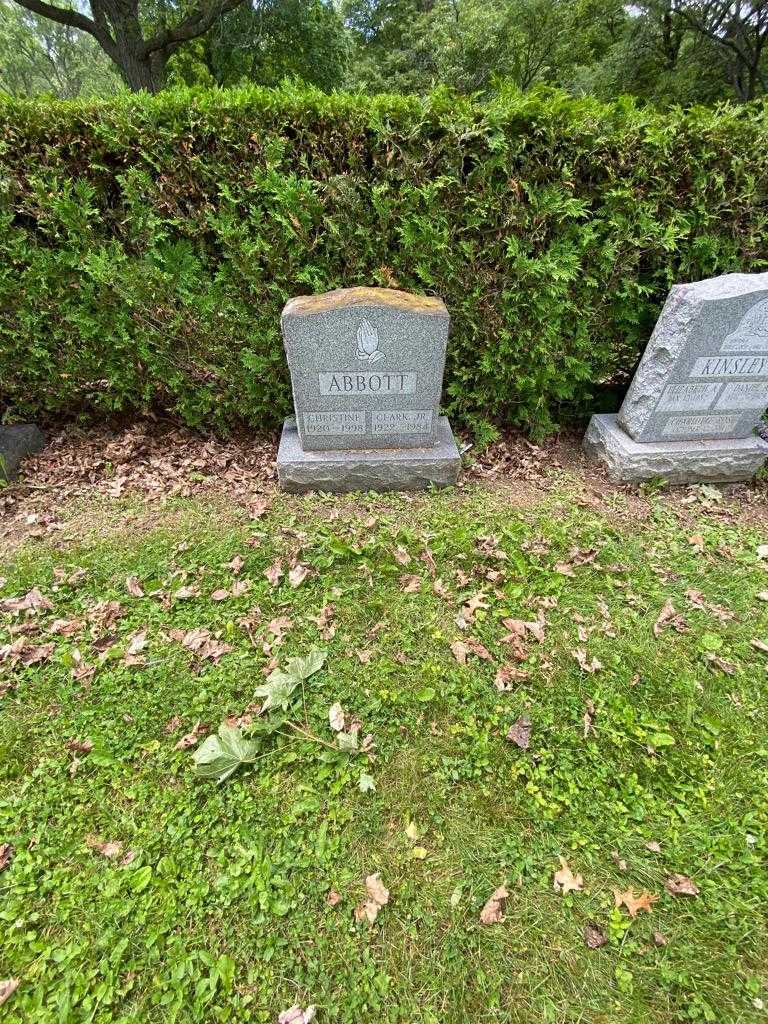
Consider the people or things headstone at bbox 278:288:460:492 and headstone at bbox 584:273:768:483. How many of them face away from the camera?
0

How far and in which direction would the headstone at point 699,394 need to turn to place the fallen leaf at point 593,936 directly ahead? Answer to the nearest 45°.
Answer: approximately 45° to its right

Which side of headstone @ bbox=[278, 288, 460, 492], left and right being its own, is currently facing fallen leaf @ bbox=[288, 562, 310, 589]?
front

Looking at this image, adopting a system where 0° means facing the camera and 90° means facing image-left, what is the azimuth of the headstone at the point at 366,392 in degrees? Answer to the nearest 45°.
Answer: approximately 0°

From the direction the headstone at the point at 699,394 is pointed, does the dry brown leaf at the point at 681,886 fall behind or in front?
in front

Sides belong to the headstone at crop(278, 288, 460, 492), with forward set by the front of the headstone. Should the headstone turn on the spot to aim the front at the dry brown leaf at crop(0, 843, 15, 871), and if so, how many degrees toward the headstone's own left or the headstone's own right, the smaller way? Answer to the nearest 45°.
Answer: approximately 45° to the headstone's own right

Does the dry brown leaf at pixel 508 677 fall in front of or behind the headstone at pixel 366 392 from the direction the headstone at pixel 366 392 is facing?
in front

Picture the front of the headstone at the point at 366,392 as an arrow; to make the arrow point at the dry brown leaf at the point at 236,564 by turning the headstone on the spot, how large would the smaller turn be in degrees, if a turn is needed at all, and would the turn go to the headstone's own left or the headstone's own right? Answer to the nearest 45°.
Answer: approximately 45° to the headstone's own right

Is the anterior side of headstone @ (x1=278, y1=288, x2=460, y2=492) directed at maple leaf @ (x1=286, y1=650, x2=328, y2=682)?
yes

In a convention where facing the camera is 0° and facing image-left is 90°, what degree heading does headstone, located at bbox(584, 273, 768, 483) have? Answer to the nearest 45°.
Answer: approximately 315°

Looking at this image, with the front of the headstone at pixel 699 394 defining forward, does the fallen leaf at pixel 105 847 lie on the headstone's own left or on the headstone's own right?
on the headstone's own right

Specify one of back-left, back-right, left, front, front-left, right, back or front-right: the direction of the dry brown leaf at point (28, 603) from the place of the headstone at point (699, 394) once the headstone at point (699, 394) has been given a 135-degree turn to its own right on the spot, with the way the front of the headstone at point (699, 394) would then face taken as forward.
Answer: front-left

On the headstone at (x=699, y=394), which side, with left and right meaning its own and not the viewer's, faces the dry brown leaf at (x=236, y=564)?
right

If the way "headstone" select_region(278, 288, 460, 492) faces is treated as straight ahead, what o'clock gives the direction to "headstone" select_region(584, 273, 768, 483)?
"headstone" select_region(584, 273, 768, 483) is roughly at 9 o'clock from "headstone" select_region(278, 288, 460, 492).

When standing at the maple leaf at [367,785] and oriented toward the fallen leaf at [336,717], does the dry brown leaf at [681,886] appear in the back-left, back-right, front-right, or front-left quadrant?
back-right

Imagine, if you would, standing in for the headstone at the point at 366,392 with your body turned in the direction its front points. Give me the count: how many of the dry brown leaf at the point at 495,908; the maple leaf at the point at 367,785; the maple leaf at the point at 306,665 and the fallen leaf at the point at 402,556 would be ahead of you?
4

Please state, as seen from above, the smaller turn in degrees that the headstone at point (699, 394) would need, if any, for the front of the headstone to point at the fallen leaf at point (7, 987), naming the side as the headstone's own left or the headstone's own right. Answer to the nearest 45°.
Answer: approximately 45° to the headstone's own right
